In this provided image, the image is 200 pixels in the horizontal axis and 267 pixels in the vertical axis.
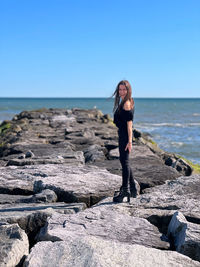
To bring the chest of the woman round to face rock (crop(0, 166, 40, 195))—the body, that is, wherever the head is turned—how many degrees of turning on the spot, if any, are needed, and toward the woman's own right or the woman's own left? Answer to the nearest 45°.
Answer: approximately 45° to the woman's own right

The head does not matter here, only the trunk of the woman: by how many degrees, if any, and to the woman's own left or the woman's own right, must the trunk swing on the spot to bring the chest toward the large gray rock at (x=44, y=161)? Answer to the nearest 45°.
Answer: approximately 45° to the woman's own right
